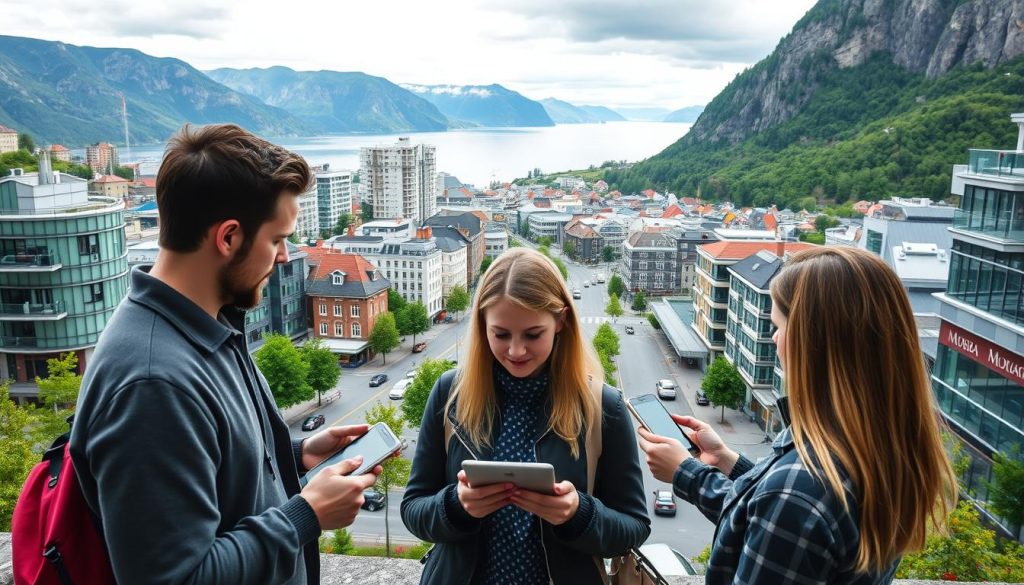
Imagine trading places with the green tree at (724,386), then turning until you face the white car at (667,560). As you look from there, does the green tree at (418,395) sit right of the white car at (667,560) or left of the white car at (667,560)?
right

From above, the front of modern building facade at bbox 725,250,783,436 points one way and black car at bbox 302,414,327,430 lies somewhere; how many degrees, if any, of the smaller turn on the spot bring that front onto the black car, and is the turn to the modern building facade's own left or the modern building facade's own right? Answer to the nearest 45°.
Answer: approximately 45° to the modern building facade's own right

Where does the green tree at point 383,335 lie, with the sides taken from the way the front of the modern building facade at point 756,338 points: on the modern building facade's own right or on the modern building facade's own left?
on the modern building facade's own right

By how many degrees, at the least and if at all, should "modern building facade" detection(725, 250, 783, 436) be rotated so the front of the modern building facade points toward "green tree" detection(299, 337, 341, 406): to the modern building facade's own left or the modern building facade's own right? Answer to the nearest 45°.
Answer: approximately 45° to the modern building facade's own right

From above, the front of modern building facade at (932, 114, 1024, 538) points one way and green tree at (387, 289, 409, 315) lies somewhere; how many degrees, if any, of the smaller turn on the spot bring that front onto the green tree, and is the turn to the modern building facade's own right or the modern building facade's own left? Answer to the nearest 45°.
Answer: approximately 90° to the modern building facade's own right

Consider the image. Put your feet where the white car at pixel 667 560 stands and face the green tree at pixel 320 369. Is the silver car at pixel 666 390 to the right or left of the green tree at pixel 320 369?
right

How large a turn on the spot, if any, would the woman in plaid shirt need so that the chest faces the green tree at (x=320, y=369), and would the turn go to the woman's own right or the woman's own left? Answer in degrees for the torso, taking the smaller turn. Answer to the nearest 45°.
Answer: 0° — they already face it

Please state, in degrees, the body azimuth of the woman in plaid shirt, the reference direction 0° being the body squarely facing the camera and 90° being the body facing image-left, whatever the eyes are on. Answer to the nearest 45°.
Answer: approximately 135°

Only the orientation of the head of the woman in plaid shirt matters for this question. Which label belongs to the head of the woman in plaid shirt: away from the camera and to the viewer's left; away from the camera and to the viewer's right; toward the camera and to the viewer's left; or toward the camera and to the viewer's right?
away from the camera and to the viewer's left

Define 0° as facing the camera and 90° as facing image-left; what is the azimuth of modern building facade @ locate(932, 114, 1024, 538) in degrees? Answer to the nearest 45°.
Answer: approximately 45°
